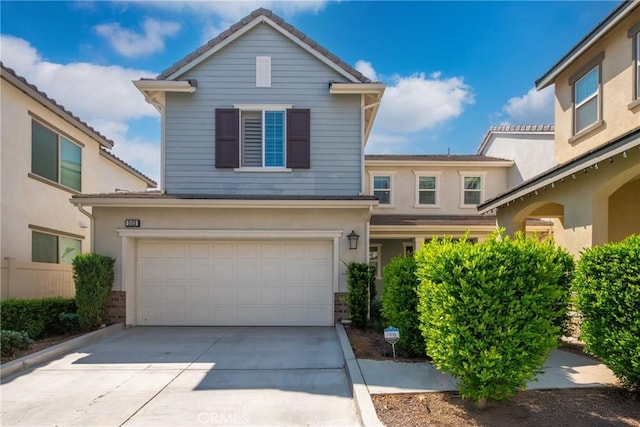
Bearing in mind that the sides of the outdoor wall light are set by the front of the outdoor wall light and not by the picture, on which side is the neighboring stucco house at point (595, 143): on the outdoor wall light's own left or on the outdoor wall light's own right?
on the outdoor wall light's own left

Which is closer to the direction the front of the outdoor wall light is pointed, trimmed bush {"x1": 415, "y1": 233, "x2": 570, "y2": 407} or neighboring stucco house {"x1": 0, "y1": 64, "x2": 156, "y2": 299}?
the trimmed bush

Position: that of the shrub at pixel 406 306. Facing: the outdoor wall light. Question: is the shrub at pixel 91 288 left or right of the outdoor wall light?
left

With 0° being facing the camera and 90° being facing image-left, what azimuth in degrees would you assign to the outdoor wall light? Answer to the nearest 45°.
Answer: approximately 0°

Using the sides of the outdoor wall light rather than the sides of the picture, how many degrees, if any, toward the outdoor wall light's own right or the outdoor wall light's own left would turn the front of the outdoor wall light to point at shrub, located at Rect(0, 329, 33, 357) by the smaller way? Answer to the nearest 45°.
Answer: approximately 45° to the outdoor wall light's own right

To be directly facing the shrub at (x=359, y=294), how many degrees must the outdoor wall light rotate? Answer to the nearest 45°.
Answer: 0° — it already faces it

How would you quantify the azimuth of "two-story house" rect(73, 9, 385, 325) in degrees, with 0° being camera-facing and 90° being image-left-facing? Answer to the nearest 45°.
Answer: approximately 0°

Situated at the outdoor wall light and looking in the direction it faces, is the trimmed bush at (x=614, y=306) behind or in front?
in front

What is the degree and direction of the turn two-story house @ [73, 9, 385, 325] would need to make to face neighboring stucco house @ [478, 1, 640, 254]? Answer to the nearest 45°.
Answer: approximately 45° to its left

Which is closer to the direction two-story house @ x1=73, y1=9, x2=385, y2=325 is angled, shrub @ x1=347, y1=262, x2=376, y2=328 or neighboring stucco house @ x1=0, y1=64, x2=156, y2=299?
the shrub
